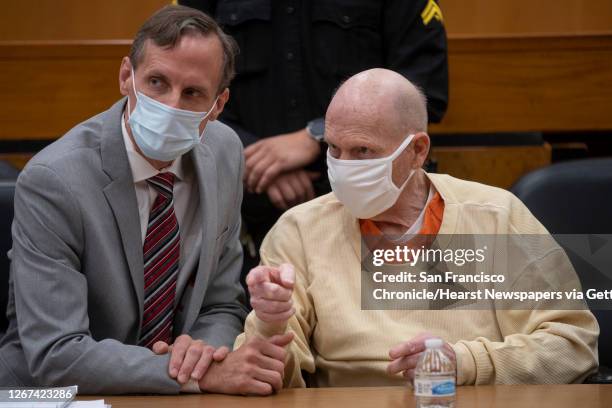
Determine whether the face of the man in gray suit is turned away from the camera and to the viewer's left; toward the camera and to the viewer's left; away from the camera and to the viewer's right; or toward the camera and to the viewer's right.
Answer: toward the camera and to the viewer's right

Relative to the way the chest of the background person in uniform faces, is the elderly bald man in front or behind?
in front

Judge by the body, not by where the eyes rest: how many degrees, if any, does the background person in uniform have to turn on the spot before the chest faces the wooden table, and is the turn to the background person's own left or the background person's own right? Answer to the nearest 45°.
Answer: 0° — they already face it

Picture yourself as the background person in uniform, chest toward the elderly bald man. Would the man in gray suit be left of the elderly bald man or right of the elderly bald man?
right

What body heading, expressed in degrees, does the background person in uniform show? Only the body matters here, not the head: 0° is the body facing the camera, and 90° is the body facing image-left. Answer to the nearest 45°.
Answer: approximately 0°

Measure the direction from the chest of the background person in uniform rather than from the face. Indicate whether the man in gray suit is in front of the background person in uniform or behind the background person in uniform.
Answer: in front
